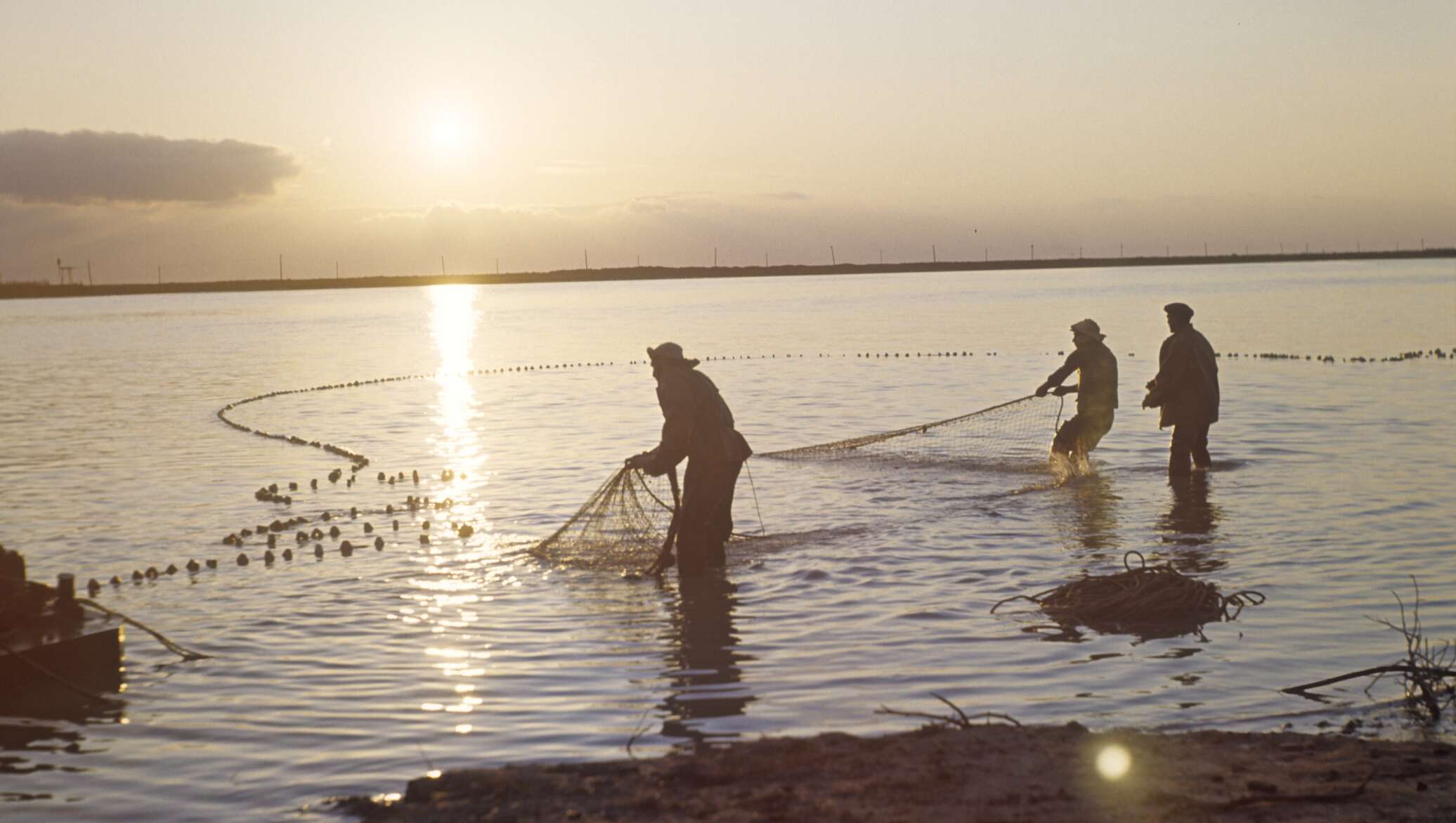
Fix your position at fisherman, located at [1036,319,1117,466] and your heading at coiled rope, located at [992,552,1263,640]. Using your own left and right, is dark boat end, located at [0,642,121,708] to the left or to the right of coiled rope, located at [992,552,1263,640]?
right

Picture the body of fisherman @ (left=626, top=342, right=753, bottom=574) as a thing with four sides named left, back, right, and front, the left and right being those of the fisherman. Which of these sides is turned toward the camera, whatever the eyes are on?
left

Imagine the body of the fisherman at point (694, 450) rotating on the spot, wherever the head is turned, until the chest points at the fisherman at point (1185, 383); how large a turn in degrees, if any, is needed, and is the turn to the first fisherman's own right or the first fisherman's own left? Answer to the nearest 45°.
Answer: approximately 135° to the first fisherman's own right

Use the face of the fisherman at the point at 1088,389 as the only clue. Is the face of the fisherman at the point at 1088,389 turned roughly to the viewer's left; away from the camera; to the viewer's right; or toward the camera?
to the viewer's left

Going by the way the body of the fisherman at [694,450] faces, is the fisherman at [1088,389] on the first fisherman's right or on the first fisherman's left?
on the first fisherman's right

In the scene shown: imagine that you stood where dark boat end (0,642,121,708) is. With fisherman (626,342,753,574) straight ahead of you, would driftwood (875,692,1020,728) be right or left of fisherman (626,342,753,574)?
right

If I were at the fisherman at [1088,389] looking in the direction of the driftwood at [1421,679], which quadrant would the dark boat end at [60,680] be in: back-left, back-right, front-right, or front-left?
front-right

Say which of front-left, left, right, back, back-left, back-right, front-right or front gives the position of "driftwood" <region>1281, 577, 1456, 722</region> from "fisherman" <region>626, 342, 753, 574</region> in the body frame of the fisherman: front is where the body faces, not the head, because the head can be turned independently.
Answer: back-left

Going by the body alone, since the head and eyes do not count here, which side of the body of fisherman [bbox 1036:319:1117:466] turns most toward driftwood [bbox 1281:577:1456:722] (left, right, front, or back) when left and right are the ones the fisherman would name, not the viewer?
left

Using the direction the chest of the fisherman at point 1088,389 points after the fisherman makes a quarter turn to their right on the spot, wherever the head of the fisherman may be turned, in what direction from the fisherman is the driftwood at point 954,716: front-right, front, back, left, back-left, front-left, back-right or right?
back

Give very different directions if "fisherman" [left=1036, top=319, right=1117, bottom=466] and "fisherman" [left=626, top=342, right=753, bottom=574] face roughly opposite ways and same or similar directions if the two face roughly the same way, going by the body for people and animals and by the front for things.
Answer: same or similar directions

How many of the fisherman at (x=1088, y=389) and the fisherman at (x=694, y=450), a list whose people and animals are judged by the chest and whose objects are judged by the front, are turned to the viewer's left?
2

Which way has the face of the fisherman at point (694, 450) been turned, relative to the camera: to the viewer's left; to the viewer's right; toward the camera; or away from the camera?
to the viewer's left

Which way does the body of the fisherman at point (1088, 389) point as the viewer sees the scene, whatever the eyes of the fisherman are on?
to the viewer's left

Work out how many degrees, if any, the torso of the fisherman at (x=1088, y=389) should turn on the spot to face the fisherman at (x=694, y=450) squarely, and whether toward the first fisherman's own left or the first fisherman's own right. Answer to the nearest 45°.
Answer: approximately 45° to the first fisherman's own left
